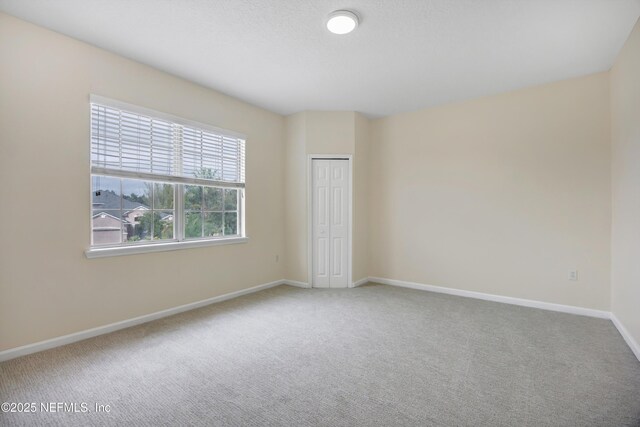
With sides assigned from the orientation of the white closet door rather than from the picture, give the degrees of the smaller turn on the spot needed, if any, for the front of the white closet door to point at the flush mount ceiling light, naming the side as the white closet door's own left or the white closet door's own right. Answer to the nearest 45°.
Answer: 0° — it already faces it

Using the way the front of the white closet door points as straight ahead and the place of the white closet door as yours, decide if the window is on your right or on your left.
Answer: on your right

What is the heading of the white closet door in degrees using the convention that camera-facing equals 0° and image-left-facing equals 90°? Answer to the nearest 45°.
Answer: approximately 0°

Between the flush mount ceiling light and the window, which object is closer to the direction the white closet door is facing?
the flush mount ceiling light
